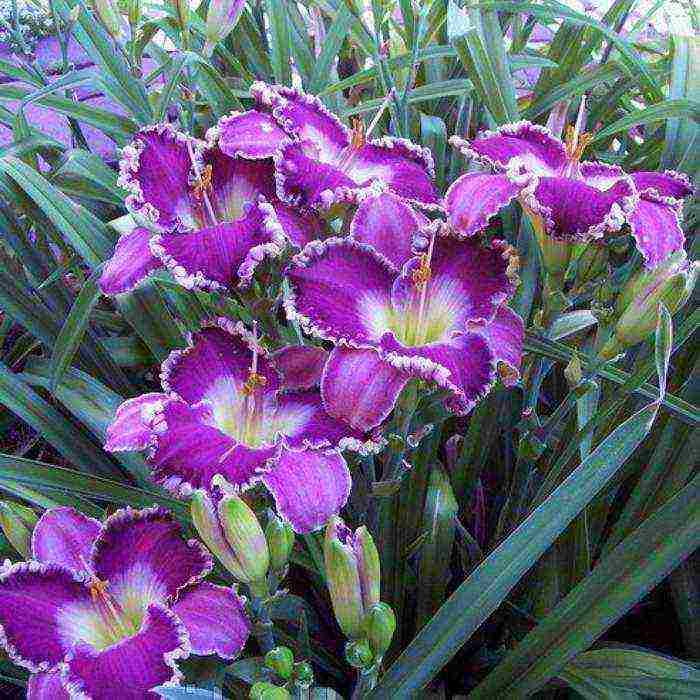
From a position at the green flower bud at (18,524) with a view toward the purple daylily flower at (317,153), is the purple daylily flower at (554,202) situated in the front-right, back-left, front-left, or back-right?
front-right

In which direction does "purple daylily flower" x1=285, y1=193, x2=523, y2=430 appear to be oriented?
toward the camera

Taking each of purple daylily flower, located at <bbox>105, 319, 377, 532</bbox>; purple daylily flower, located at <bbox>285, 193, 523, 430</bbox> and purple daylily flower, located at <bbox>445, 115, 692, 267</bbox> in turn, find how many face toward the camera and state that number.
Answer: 3

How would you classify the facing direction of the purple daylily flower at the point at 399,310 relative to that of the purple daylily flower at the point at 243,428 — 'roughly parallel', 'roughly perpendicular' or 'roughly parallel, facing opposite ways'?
roughly parallel

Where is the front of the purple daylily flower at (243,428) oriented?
toward the camera

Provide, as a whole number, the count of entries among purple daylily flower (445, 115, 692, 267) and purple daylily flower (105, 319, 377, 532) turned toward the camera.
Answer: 2

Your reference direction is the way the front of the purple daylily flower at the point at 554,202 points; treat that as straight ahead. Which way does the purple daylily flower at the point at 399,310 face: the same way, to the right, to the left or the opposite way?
the same way

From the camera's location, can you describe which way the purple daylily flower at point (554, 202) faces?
facing the viewer

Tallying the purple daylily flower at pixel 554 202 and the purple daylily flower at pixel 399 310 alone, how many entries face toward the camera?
2

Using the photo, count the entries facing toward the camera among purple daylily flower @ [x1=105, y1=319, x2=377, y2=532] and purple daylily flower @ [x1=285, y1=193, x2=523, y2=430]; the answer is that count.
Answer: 2
